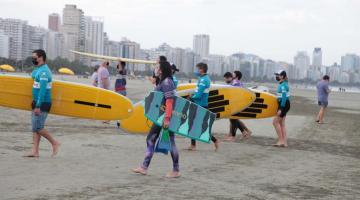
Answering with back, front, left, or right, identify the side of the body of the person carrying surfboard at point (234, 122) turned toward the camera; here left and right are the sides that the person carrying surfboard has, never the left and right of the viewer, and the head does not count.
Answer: left

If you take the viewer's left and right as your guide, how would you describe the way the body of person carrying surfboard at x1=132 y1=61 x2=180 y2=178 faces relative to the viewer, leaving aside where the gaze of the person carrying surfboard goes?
facing to the left of the viewer

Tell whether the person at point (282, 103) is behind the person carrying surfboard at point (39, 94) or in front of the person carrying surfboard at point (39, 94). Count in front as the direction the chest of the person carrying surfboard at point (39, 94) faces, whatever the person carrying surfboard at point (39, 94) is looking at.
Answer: behind

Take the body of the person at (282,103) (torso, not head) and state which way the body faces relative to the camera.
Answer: to the viewer's left

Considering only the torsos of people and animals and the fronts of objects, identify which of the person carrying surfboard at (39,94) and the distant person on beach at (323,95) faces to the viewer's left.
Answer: the person carrying surfboard

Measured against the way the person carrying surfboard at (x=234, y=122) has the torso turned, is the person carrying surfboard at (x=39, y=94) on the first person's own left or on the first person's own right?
on the first person's own left

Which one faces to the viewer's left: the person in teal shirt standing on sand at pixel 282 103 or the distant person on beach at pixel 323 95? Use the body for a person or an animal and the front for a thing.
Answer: the person in teal shirt standing on sand
